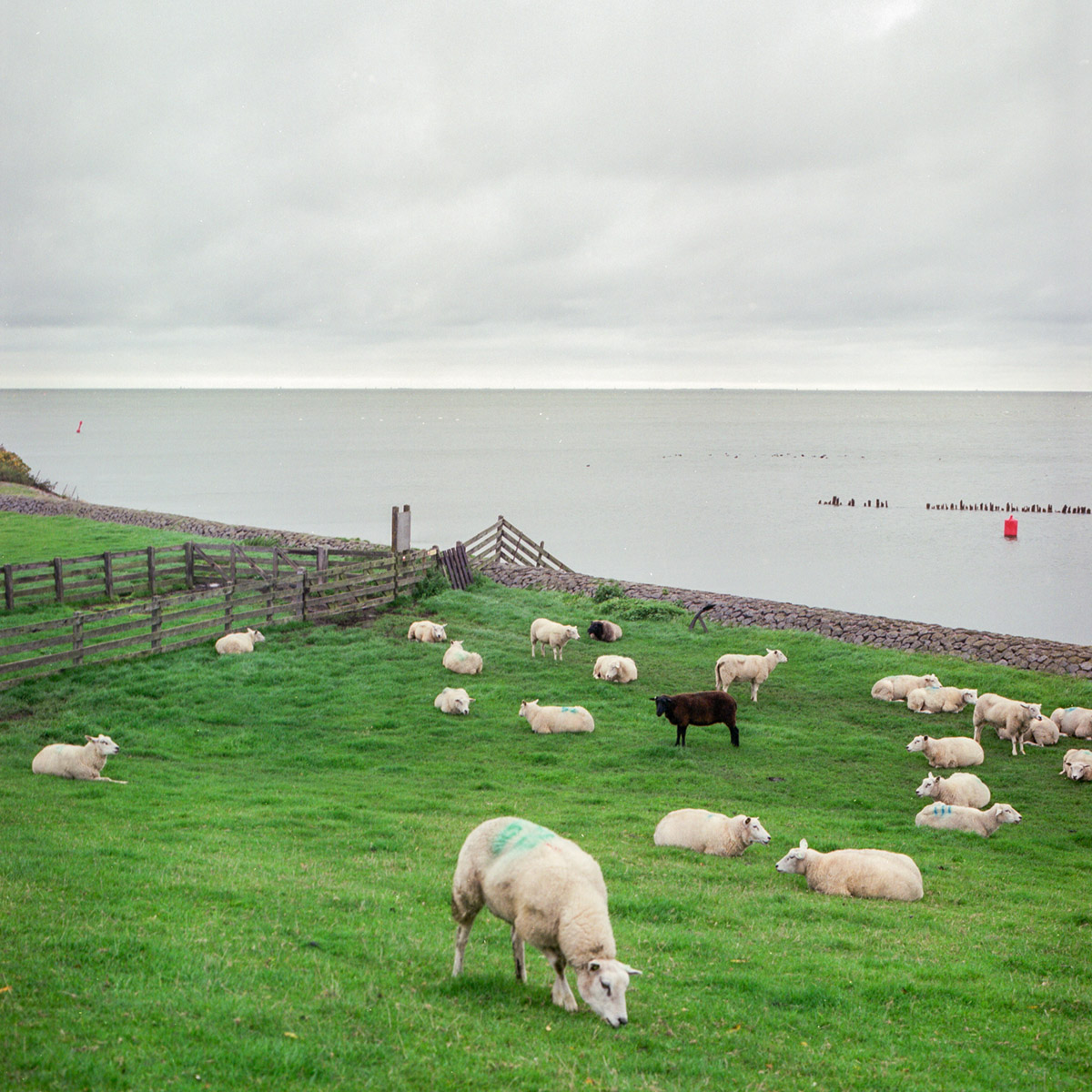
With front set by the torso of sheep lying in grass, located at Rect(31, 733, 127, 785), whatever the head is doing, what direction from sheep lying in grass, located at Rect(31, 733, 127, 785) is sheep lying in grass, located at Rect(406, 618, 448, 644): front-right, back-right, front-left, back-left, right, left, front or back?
front-left

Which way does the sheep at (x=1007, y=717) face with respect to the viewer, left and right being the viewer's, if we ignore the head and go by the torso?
facing the viewer and to the right of the viewer

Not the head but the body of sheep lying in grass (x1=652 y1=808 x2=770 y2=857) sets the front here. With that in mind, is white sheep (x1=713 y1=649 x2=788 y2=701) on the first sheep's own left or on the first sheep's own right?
on the first sheep's own left

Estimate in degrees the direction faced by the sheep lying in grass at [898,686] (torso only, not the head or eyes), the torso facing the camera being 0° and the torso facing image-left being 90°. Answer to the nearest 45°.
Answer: approximately 270°

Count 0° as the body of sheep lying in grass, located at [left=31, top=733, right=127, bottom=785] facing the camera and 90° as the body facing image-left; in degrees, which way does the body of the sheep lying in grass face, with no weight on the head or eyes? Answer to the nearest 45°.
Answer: approximately 270°

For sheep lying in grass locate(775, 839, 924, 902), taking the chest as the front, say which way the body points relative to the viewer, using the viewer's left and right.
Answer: facing to the left of the viewer

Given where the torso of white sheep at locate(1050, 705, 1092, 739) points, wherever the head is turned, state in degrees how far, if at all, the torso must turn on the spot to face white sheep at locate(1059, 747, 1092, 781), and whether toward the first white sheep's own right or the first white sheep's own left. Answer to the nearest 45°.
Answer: approximately 90° to the first white sheep's own left

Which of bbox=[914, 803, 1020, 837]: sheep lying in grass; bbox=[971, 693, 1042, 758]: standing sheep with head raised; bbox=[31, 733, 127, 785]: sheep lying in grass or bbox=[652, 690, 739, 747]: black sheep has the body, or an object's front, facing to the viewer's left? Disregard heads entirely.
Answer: the black sheep

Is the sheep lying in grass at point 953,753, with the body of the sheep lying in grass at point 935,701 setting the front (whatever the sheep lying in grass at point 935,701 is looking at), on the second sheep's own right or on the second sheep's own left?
on the second sheep's own right

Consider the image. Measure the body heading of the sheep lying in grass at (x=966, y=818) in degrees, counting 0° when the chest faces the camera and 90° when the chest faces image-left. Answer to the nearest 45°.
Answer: approximately 270°

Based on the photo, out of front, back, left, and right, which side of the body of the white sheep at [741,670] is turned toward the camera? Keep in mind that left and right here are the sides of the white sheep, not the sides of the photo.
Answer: right

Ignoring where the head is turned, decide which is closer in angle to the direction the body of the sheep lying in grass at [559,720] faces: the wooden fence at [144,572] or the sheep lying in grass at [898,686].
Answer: the wooden fence

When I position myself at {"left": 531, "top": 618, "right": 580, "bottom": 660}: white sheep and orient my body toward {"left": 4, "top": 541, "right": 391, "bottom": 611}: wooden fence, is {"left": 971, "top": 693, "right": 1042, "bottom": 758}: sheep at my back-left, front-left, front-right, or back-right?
back-left

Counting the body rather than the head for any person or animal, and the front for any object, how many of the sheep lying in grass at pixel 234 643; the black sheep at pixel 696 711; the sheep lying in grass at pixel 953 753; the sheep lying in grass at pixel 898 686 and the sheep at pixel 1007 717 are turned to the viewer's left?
2

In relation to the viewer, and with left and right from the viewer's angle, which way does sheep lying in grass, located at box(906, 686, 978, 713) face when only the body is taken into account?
facing to the right of the viewer

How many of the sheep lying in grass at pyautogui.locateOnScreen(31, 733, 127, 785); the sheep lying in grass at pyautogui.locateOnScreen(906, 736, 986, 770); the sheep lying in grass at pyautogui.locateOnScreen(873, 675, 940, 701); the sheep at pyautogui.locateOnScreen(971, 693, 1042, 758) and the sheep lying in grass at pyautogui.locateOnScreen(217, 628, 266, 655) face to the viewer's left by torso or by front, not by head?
1

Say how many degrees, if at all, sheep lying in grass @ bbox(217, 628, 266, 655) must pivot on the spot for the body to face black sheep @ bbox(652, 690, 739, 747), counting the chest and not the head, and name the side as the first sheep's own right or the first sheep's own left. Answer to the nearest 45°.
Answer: approximately 45° to the first sheep's own right

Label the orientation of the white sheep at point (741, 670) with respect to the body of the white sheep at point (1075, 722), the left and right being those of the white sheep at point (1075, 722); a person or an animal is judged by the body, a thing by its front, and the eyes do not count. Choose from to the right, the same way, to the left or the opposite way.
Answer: the same way

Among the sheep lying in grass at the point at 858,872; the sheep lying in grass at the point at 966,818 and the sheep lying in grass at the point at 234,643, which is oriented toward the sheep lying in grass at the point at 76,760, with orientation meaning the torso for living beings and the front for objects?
the sheep lying in grass at the point at 858,872
